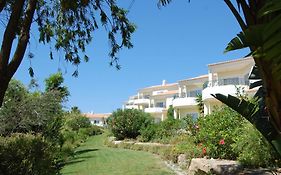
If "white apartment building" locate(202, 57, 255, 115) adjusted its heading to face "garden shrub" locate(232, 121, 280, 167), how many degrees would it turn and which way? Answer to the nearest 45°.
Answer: approximately 45° to its left

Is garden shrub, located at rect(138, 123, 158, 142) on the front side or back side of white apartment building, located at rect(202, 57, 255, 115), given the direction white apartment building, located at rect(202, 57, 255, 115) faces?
on the front side

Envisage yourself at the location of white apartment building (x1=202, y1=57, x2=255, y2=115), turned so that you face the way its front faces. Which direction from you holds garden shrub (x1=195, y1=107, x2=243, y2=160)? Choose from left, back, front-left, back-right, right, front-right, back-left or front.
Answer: front-left

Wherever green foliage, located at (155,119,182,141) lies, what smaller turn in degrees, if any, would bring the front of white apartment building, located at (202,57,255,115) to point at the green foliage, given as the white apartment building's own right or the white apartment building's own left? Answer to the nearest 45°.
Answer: approximately 45° to the white apartment building's own left

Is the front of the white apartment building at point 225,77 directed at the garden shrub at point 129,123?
yes

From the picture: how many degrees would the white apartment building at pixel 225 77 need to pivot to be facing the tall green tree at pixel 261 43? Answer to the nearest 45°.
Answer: approximately 45° to its left

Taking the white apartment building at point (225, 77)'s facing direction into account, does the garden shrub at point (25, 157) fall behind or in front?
in front

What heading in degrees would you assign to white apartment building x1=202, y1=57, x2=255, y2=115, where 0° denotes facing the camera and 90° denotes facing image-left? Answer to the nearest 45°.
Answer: approximately 45°
